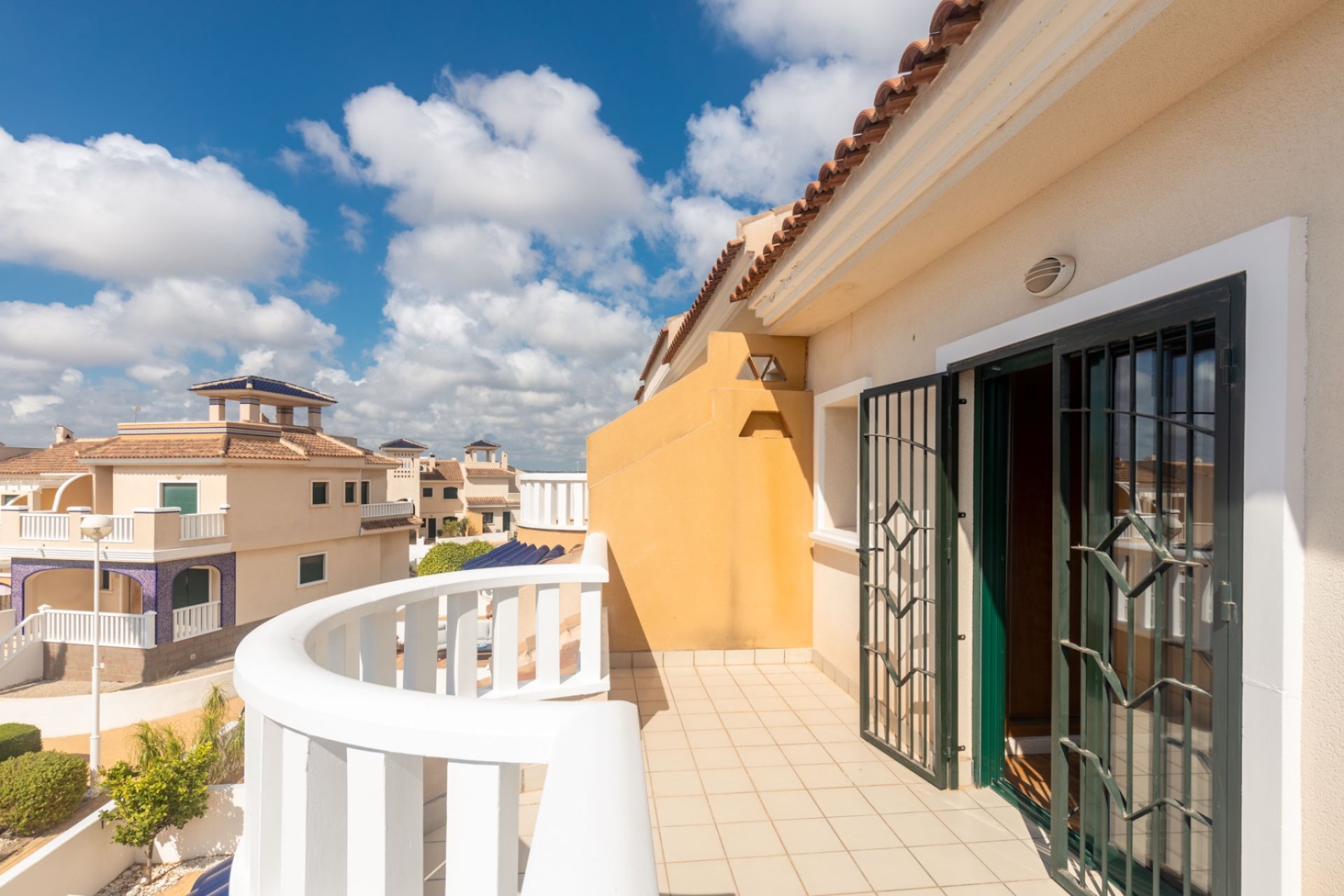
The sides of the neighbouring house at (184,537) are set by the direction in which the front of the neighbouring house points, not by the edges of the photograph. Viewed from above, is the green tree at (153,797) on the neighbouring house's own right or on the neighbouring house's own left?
on the neighbouring house's own left

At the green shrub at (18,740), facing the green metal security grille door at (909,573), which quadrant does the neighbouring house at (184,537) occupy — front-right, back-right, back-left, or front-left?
back-left

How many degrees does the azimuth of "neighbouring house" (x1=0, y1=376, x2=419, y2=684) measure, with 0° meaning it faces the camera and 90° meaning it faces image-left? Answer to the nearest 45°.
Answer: approximately 45°

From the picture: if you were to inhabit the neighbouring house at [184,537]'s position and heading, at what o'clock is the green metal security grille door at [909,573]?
The green metal security grille door is roughly at 10 o'clock from the neighbouring house.
